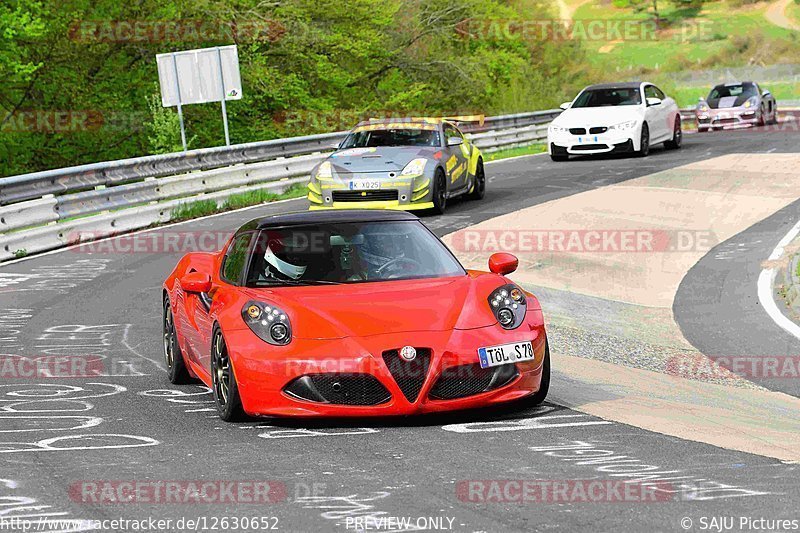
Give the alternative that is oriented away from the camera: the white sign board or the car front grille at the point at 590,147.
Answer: the white sign board

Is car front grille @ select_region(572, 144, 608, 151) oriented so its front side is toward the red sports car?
yes

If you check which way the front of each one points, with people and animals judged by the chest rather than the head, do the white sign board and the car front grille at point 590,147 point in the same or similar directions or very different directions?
very different directions

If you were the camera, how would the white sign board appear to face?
facing away from the viewer

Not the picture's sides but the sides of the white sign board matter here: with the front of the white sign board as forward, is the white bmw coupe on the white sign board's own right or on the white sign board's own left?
on the white sign board's own right

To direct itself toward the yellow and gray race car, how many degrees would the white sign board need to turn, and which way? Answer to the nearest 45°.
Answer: approximately 180°

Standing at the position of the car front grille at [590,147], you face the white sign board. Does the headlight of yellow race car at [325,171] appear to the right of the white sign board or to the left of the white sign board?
left

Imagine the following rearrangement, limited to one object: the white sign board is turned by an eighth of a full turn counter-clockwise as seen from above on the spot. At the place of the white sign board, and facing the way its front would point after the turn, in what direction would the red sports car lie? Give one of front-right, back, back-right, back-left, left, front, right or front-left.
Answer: back-left

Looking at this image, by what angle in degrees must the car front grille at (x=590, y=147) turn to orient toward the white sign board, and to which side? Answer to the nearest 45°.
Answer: approximately 90° to its right

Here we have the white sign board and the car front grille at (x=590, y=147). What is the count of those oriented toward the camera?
1

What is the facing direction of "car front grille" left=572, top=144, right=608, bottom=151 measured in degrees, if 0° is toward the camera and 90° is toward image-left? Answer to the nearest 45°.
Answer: approximately 0°

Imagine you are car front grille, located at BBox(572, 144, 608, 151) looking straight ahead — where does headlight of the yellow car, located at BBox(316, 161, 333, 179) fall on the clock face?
The headlight of the yellow car is roughly at 1 o'clock from the car front grille.
